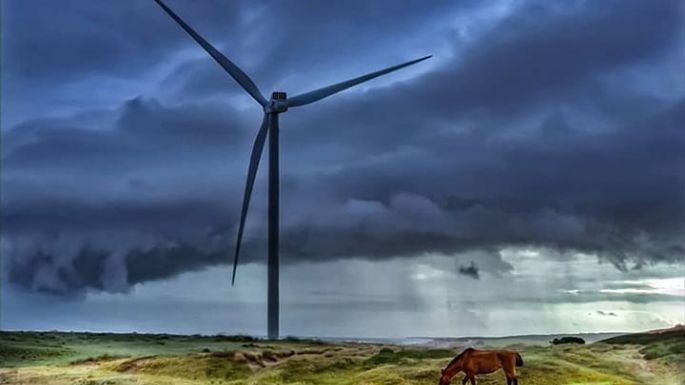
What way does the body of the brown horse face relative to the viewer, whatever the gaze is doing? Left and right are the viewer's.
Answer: facing to the left of the viewer
